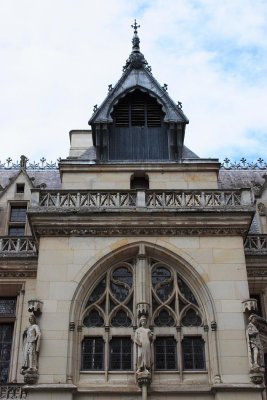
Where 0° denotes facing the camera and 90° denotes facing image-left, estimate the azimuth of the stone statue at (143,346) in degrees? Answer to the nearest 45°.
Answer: approximately 0°

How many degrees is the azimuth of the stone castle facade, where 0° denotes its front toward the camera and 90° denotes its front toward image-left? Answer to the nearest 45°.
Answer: approximately 0°

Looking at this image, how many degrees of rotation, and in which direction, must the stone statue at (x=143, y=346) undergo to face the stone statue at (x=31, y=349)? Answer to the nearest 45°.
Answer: approximately 90° to its right

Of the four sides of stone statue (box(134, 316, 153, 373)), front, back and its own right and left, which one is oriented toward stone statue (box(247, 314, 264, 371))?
left
